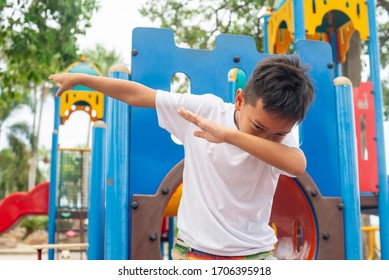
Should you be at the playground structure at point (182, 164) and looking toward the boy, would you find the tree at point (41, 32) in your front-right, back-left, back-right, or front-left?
back-right

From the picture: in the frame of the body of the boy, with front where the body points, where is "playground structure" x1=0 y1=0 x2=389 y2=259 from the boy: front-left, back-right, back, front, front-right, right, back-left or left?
back

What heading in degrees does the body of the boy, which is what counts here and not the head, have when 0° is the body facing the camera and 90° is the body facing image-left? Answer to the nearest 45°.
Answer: approximately 0°

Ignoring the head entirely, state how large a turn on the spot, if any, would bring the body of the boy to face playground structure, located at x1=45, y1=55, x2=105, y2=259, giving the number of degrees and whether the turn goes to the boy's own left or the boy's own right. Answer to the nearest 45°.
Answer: approximately 180°
